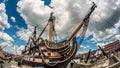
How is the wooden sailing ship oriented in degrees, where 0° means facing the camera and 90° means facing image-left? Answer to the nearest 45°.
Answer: approximately 315°
